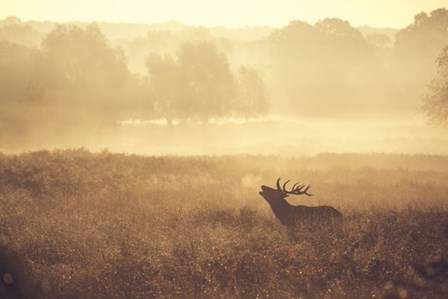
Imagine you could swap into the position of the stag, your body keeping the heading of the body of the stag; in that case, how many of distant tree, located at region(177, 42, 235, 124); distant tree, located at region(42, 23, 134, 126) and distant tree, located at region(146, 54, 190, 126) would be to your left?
0

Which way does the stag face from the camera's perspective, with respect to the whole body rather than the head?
to the viewer's left

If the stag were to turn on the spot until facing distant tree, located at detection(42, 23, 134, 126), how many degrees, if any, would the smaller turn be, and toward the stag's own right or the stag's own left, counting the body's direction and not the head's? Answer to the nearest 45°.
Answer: approximately 45° to the stag's own right

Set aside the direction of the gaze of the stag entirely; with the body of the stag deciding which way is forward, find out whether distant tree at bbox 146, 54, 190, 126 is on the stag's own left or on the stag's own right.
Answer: on the stag's own right

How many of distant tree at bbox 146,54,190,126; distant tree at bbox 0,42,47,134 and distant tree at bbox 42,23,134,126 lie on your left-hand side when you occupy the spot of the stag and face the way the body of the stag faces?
0

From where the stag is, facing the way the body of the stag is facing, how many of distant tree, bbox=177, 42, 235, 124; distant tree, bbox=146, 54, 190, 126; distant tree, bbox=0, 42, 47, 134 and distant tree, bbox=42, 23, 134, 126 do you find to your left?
0

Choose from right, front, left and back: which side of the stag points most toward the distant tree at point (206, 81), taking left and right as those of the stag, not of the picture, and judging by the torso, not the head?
right

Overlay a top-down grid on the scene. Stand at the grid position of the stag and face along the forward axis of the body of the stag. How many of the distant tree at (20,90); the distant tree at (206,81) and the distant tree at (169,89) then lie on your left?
0
